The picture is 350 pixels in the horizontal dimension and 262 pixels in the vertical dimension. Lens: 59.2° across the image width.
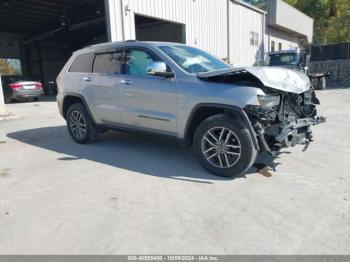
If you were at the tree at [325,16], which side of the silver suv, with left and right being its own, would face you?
left

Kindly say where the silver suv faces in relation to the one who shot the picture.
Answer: facing the viewer and to the right of the viewer
